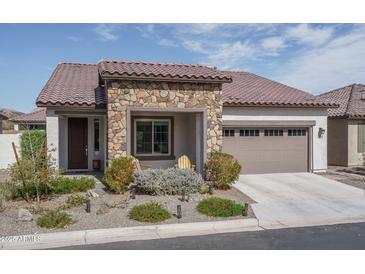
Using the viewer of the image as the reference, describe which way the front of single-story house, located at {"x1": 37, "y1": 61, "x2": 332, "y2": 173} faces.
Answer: facing the viewer

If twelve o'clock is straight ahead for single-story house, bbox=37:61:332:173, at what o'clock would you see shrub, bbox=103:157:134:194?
The shrub is roughly at 1 o'clock from the single-story house.

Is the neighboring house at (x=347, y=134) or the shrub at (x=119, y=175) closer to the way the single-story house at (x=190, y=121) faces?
the shrub

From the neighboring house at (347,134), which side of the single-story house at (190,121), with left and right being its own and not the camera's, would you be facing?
left

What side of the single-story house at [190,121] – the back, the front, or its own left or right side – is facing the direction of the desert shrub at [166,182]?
front

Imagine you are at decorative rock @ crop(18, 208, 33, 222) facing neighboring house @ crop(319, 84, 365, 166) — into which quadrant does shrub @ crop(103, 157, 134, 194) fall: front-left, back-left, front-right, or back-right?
front-left

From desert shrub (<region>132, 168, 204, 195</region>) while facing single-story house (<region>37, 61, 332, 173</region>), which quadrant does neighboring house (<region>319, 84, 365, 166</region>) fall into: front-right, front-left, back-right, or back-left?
front-right

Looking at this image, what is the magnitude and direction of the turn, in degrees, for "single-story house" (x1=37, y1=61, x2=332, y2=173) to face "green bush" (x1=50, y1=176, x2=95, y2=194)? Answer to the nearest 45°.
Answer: approximately 45° to its right

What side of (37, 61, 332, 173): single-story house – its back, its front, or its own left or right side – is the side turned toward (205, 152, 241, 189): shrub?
front
